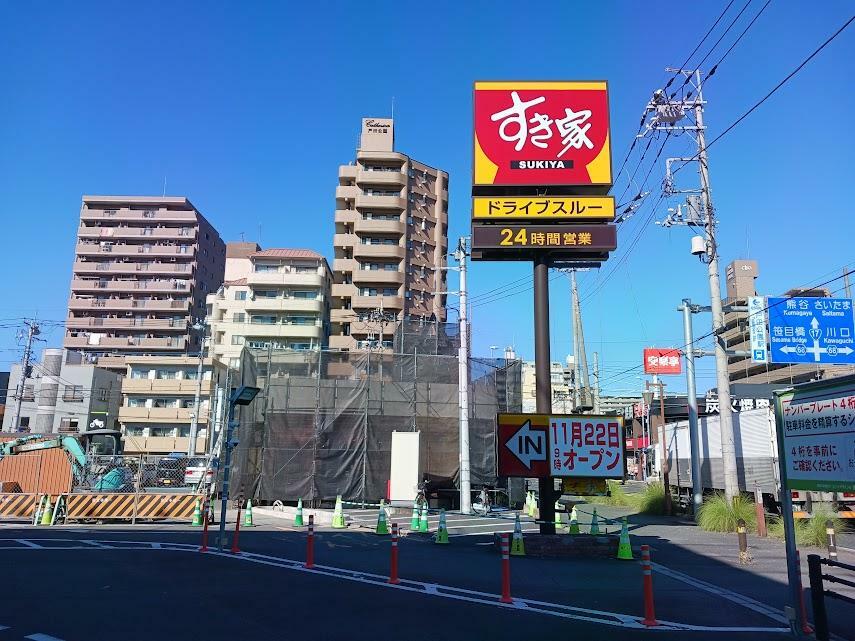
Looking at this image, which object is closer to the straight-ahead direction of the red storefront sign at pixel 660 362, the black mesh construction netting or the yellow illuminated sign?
the yellow illuminated sign

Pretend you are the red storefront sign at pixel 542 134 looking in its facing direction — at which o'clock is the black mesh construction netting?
The black mesh construction netting is roughly at 5 o'clock from the red storefront sign.

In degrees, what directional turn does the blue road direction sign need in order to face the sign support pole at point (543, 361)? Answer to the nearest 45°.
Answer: approximately 45° to its right

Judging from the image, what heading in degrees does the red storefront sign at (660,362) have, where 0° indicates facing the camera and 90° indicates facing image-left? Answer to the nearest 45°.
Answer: approximately 0°

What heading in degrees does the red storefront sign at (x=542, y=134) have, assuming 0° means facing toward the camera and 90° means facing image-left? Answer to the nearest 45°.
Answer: approximately 0°
